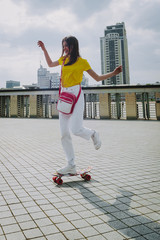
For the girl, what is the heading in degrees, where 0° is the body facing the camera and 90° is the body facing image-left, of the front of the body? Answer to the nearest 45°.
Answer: approximately 45°

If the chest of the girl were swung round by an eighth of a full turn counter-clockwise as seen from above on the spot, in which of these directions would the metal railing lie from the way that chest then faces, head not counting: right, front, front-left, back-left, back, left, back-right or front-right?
back
